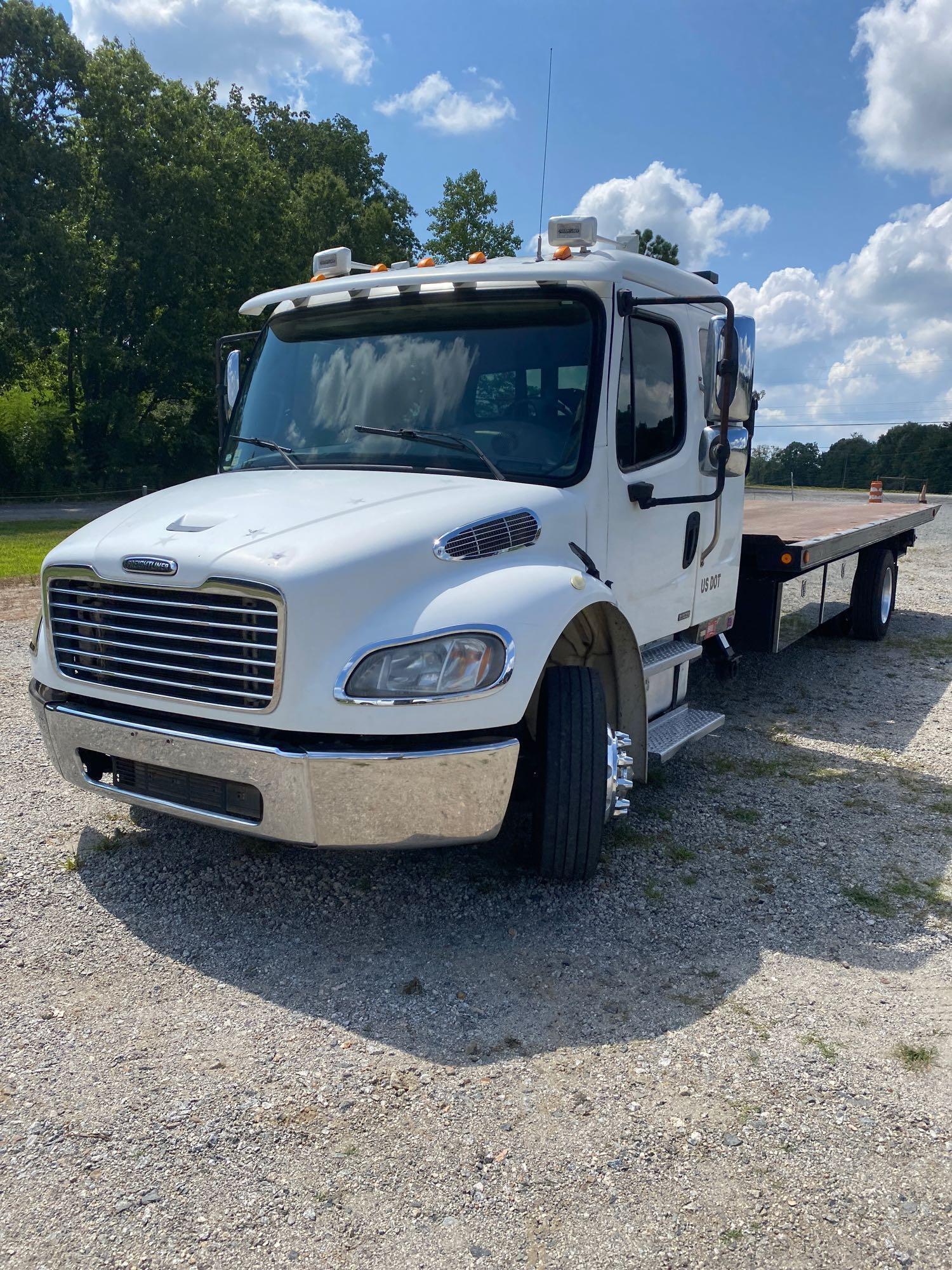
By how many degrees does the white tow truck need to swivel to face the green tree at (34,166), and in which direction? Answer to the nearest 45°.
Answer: approximately 90° to its right

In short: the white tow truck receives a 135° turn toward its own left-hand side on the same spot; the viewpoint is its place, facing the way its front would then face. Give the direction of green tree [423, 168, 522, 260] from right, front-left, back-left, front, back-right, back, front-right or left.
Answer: left

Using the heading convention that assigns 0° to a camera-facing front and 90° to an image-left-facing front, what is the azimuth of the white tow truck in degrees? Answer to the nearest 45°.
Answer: approximately 45°
